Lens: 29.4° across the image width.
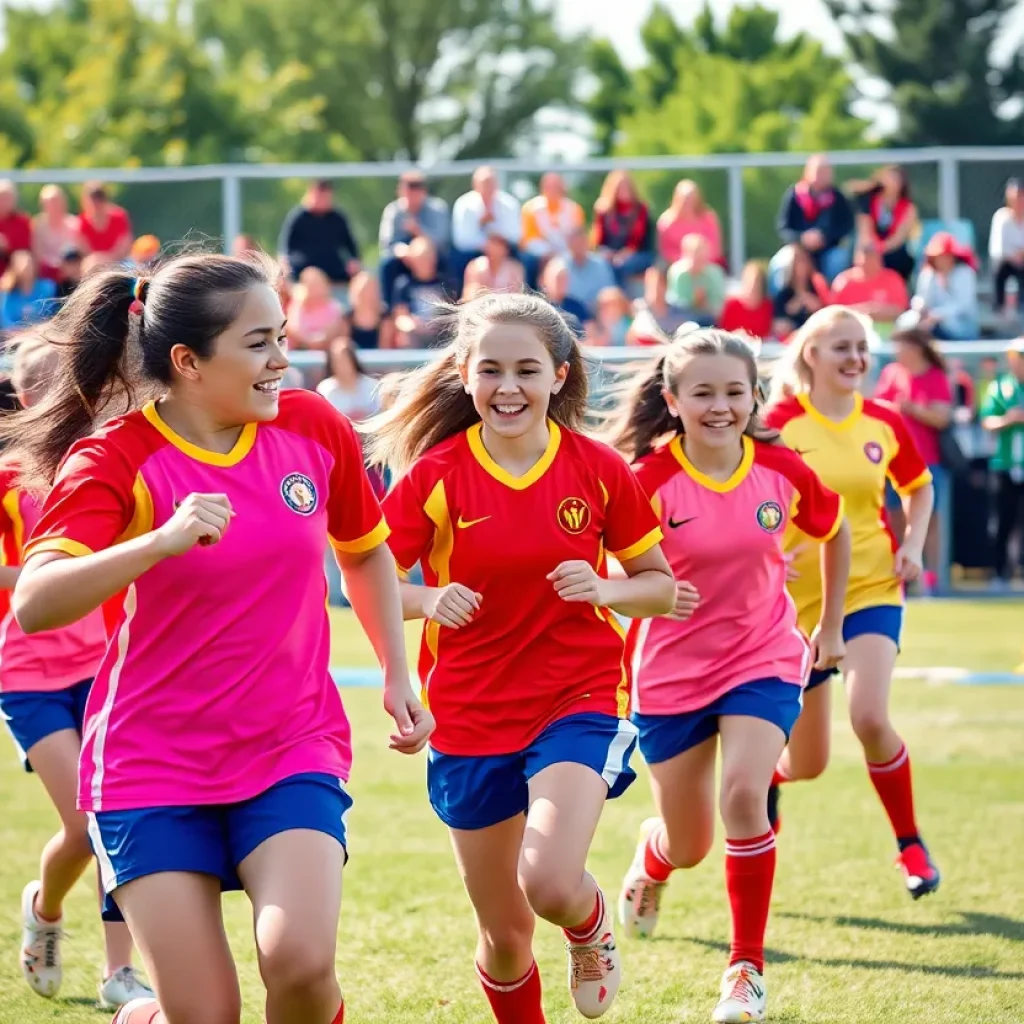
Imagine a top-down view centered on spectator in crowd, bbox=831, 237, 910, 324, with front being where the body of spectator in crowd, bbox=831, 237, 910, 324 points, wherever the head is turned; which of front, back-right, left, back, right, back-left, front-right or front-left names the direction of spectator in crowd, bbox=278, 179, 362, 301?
right

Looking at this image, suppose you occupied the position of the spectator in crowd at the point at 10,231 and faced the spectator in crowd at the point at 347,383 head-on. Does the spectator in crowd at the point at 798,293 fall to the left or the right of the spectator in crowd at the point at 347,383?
left

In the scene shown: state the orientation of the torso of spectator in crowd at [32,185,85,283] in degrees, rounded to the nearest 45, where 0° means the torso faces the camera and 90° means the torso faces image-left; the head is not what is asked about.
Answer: approximately 0°

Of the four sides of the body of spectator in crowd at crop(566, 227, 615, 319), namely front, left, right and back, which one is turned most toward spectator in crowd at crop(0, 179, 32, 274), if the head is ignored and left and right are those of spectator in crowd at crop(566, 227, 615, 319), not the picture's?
right

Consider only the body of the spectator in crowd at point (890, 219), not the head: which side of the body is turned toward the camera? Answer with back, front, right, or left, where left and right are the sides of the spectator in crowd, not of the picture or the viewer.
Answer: front

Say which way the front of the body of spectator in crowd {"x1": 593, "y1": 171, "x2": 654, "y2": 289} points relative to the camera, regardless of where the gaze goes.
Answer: toward the camera

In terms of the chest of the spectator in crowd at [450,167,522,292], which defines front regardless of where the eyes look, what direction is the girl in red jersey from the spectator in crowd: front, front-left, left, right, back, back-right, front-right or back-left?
front

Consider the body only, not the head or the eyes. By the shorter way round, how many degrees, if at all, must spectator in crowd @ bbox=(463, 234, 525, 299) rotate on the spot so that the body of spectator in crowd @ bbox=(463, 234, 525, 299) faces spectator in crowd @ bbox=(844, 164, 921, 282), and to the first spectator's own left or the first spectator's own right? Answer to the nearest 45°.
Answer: approximately 90° to the first spectator's own left

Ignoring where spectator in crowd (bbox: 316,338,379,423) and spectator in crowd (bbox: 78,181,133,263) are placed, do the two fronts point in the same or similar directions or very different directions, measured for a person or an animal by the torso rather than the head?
same or similar directions

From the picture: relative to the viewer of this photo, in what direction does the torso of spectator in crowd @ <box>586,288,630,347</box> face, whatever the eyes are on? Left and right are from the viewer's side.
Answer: facing the viewer

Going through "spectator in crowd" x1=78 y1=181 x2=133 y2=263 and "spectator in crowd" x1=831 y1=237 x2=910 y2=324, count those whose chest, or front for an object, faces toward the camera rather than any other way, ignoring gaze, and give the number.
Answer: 2

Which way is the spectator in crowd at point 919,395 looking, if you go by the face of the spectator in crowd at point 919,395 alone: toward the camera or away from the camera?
toward the camera

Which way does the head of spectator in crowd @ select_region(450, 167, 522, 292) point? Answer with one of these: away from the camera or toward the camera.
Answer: toward the camera

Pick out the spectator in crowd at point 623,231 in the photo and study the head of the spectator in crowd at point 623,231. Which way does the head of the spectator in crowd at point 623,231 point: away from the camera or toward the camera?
toward the camera

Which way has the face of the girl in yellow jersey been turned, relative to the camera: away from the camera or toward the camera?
toward the camera

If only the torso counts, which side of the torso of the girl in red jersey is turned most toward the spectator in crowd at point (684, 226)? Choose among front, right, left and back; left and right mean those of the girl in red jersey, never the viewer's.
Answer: back

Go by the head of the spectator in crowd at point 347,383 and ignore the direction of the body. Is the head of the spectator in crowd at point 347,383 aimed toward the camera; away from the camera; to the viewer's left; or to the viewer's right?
toward the camera

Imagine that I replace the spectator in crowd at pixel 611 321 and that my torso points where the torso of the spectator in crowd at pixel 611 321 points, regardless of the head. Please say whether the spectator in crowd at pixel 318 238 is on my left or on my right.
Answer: on my right

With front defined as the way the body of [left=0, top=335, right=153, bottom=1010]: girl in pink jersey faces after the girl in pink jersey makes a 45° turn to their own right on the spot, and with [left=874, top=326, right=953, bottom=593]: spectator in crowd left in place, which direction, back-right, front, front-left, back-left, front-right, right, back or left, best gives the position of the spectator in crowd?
back-left

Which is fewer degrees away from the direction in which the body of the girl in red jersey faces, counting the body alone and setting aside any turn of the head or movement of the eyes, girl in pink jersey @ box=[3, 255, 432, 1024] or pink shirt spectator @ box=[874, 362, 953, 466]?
the girl in pink jersey
